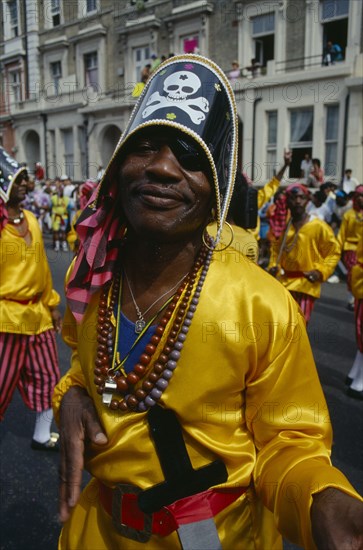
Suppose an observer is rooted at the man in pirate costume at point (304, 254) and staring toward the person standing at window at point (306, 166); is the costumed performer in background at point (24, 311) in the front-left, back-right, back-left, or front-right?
back-left

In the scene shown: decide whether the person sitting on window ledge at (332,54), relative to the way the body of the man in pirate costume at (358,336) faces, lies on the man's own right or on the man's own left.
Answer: on the man's own right

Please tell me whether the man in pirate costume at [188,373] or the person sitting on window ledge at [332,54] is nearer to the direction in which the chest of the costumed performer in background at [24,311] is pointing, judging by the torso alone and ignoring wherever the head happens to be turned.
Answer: the man in pirate costume

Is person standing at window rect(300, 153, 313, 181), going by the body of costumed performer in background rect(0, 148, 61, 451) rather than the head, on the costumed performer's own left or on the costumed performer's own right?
on the costumed performer's own left

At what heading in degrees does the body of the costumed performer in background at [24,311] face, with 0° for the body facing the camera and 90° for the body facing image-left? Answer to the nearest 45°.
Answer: approximately 315°

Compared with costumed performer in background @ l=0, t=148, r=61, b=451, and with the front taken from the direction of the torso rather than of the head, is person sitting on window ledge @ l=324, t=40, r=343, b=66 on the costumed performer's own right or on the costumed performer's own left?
on the costumed performer's own left

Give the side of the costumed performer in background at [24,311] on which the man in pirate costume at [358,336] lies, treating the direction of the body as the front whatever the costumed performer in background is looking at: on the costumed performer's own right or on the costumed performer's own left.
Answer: on the costumed performer's own left

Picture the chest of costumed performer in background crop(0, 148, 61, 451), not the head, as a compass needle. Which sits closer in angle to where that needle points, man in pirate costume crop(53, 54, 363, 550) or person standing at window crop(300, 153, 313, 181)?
the man in pirate costume
